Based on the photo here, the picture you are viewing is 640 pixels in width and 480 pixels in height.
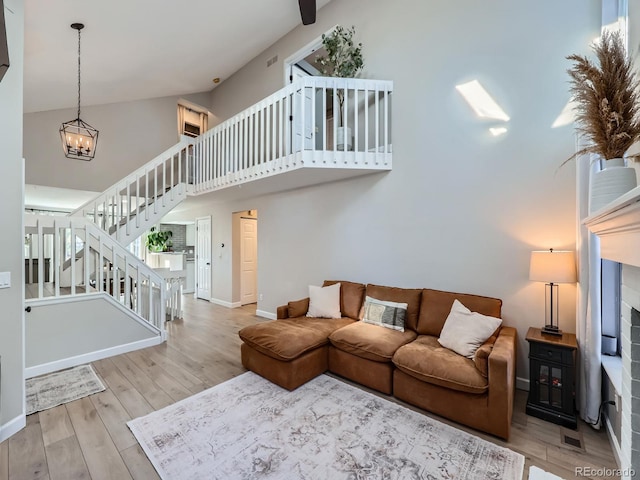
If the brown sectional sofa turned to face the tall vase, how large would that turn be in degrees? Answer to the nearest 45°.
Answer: approximately 90° to its left

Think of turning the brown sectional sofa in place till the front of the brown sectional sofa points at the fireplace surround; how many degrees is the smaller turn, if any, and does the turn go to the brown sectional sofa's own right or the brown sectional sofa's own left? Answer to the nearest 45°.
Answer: approximately 90° to the brown sectional sofa's own left

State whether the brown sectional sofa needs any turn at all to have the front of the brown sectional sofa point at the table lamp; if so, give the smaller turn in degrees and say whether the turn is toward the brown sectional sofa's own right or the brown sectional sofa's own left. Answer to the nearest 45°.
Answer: approximately 135° to the brown sectional sofa's own left

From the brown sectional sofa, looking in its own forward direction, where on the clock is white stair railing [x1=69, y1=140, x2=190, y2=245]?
The white stair railing is roughly at 2 o'clock from the brown sectional sofa.

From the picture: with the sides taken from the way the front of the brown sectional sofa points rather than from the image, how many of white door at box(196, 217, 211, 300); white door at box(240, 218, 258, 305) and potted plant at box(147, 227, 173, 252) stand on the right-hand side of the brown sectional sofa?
3

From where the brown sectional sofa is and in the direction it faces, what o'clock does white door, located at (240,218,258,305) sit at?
The white door is roughly at 3 o'clock from the brown sectional sofa.

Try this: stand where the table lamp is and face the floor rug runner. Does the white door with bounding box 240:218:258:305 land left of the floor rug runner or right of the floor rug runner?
right

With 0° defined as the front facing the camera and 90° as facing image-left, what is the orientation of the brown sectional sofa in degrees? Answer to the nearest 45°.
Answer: approximately 45°

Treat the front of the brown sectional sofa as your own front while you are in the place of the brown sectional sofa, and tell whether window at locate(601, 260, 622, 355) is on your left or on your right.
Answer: on your left

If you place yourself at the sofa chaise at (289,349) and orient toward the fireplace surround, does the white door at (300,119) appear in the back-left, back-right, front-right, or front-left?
back-left

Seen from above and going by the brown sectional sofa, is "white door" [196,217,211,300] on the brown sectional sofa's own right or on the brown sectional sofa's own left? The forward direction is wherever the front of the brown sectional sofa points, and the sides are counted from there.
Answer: on the brown sectional sofa's own right
